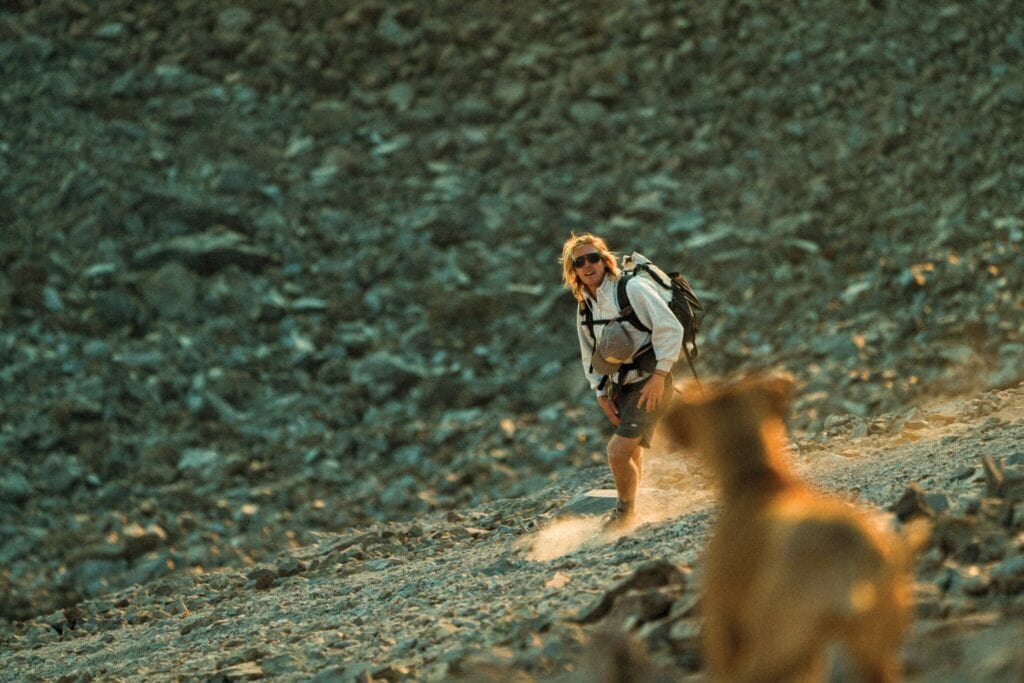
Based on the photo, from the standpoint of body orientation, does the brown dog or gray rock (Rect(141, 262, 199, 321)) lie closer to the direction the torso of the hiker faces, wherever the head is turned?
the brown dog

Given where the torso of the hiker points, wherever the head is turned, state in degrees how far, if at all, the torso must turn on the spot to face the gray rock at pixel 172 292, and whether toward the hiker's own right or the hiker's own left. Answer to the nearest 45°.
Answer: approximately 90° to the hiker's own right

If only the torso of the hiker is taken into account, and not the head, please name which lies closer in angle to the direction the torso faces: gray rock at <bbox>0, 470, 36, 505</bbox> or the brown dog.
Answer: the brown dog

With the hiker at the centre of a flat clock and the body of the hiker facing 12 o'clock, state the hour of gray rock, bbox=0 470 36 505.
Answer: The gray rock is roughly at 3 o'clock from the hiker.

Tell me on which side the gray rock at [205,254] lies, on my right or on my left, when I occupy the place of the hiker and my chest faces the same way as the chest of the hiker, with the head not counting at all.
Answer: on my right

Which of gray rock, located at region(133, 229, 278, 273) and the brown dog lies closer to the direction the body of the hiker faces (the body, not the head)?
the brown dog

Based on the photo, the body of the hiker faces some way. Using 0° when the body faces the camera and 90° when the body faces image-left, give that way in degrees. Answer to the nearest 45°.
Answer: approximately 45°

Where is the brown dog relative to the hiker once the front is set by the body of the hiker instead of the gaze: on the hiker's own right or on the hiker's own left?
on the hiker's own left

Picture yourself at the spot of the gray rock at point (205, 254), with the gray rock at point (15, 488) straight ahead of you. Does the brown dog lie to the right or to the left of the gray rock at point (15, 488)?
left
